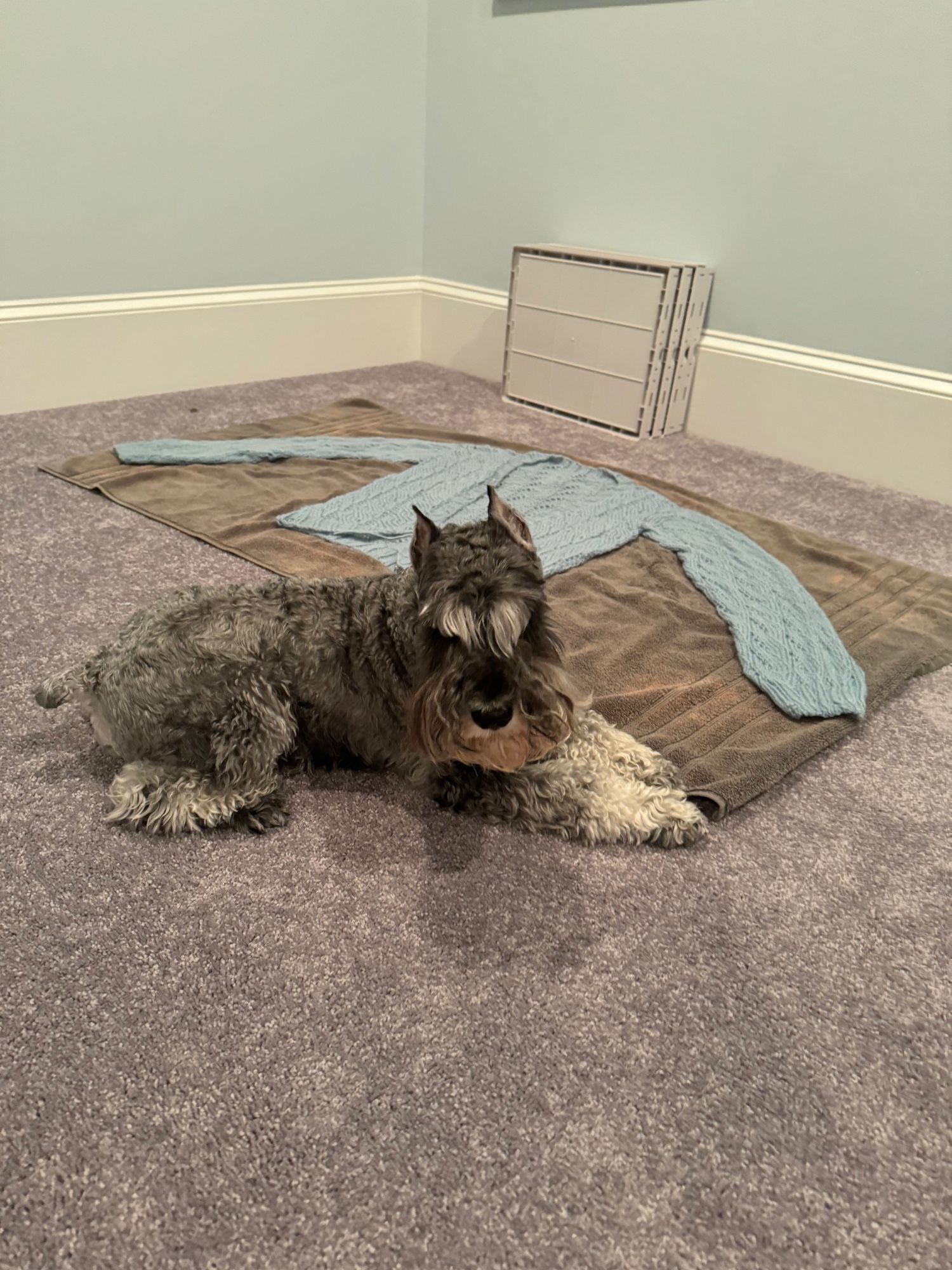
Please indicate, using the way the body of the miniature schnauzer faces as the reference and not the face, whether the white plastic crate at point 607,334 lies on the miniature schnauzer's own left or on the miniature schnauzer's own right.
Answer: on the miniature schnauzer's own left

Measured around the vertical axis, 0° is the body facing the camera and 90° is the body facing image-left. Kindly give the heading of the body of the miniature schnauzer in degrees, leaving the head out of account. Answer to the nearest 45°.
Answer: approximately 270°
